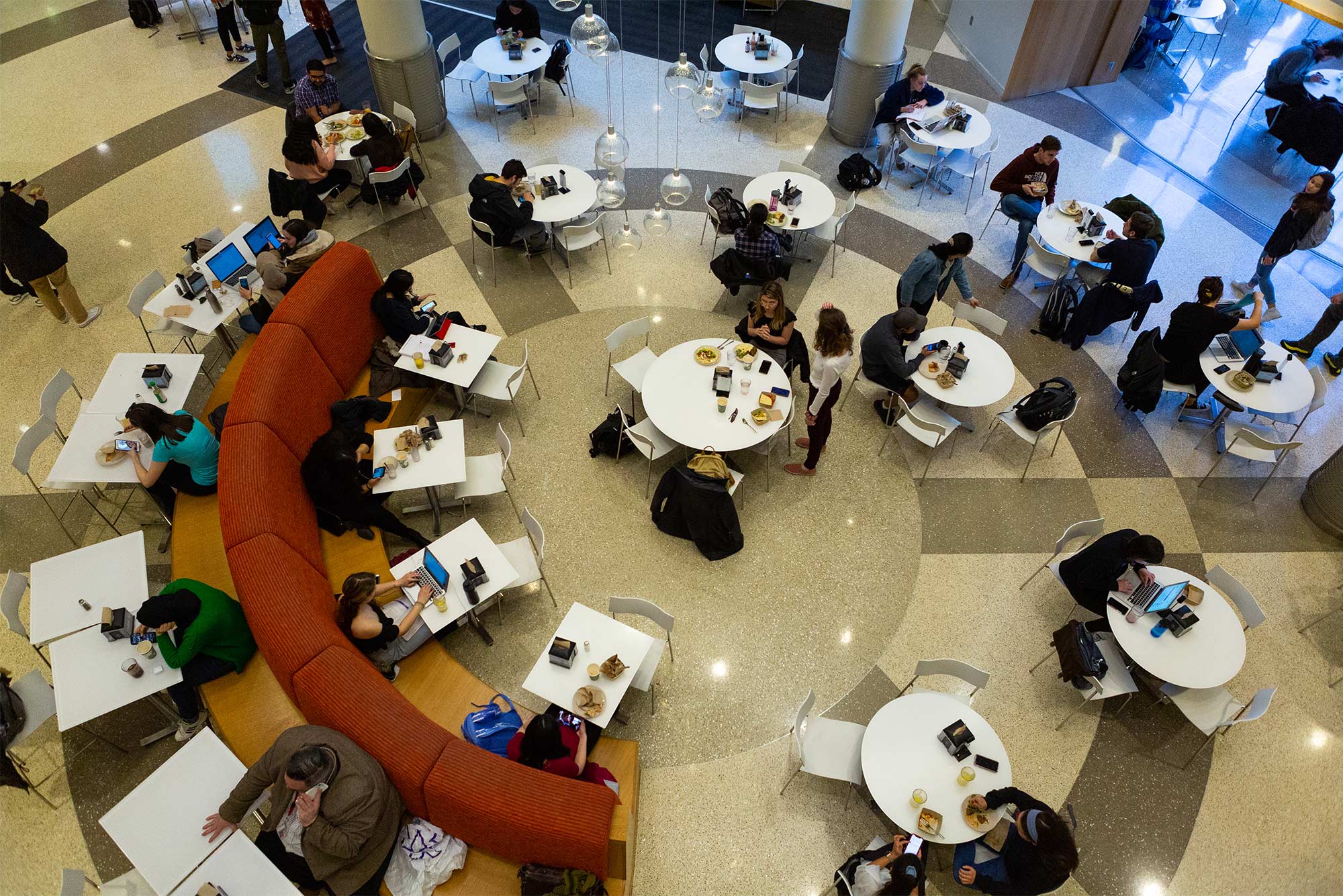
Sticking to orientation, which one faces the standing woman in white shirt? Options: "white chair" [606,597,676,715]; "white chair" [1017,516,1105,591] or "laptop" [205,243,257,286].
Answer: the laptop

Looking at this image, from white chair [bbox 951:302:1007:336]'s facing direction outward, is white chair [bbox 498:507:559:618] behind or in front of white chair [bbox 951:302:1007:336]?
in front

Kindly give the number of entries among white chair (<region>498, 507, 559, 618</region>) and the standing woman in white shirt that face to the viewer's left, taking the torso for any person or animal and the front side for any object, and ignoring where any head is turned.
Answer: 2

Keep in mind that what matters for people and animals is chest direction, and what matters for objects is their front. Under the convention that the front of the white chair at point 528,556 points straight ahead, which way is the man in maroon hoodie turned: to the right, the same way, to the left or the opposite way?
to the left

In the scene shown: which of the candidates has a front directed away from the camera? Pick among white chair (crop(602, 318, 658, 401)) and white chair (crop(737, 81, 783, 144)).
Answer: white chair (crop(737, 81, 783, 144))

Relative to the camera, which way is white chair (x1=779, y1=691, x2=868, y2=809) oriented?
to the viewer's right

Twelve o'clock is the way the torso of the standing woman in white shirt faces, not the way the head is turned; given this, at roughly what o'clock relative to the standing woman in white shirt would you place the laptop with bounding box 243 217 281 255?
The laptop is roughly at 12 o'clock from the standing woman in white shirt.

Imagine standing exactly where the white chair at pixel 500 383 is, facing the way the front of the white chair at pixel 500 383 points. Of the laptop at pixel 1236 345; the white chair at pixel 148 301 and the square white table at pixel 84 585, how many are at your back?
1

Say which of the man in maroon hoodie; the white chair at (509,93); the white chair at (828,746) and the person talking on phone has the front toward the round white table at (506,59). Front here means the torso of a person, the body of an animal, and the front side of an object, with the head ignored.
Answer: the white chair at (509,93)

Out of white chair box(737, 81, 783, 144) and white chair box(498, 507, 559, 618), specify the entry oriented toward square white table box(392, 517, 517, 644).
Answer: white chair box(498, 507, 559, 618)

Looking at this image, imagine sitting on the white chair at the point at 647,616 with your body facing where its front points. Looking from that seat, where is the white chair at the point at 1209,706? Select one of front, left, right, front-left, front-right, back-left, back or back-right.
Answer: back-left

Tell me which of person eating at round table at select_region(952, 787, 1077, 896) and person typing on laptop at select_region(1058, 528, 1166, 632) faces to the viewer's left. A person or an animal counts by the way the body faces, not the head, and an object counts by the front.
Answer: the person eating at round table

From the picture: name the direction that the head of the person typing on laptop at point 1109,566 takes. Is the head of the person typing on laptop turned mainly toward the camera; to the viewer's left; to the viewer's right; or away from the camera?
to the viewer's right

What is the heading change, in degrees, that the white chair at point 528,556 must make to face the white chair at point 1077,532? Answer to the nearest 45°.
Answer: approximately 180°

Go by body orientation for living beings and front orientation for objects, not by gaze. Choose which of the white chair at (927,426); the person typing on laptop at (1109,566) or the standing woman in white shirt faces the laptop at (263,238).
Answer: the standing woman in white shirt

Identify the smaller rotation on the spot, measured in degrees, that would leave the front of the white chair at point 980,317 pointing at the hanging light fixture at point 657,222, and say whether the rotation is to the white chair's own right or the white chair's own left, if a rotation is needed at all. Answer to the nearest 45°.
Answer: approximately 45° to the white chair's own right

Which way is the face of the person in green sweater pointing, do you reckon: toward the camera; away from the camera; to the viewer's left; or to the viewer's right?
to the viewer's left

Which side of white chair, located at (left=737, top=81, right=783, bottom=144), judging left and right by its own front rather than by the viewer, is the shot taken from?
back

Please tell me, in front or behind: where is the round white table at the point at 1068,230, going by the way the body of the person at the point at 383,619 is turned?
in front
